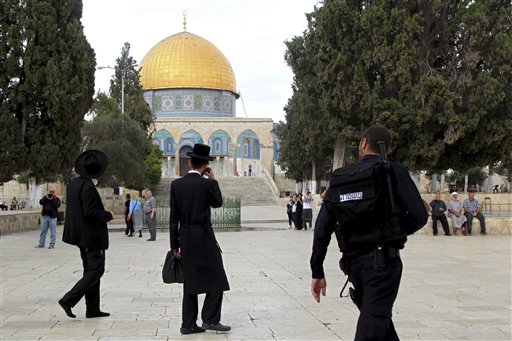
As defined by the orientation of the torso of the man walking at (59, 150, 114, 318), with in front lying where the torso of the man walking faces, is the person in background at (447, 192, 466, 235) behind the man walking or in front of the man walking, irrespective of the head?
in front

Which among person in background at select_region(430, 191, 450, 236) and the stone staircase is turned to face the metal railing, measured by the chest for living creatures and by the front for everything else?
the stone staircase

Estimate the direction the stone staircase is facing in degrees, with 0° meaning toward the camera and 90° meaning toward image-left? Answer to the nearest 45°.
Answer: approximately 0°

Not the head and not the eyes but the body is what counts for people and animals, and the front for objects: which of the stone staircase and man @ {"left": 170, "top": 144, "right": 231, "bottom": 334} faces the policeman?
the stone staircase

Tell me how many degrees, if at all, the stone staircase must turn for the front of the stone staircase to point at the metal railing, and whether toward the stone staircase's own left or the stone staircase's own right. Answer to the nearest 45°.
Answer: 0° — it already faces it

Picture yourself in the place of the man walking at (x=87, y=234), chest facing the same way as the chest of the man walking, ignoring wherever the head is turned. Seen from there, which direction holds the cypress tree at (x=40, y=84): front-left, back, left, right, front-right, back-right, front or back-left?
left

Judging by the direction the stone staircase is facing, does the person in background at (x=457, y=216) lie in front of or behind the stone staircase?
in front
